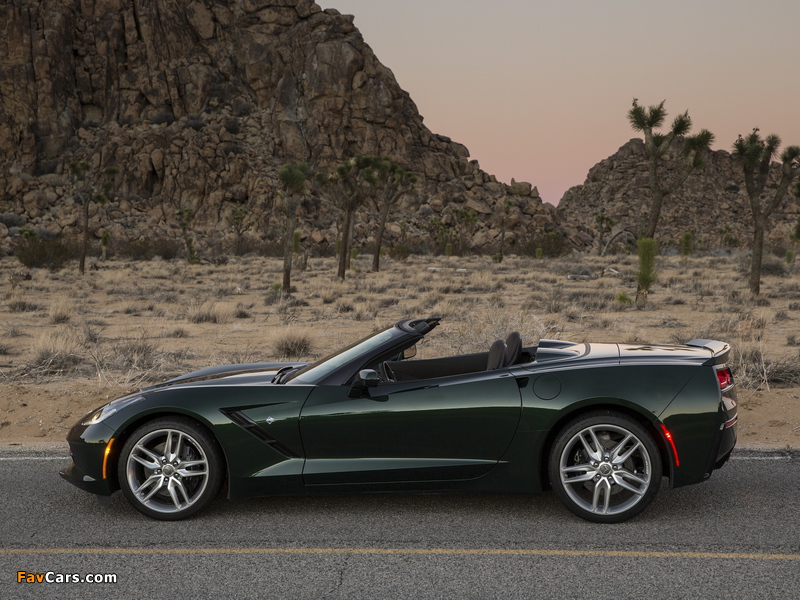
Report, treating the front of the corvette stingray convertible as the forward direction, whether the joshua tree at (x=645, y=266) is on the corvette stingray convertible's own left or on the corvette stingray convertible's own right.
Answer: on the corvette stingray convertible's own right

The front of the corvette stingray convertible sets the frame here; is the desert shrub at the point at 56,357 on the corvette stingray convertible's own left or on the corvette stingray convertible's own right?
on the corvette stingray convertible's own right

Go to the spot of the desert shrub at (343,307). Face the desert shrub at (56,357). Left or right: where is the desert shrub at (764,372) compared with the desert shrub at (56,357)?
left

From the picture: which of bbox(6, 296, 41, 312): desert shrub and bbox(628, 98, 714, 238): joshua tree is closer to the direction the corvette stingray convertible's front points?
the desert shrub

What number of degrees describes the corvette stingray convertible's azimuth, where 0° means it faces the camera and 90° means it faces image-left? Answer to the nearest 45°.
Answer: approximately 90°

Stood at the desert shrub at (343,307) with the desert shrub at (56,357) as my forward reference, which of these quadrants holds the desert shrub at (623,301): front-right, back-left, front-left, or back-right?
back-left

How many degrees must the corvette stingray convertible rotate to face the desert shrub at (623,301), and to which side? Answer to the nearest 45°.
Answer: approximately 90° to its right

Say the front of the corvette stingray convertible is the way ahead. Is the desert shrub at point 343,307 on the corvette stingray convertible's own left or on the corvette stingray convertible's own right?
on the corvette stingray convertible's own right

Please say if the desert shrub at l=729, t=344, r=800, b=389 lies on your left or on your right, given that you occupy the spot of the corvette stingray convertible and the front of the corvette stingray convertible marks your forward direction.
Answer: on your right

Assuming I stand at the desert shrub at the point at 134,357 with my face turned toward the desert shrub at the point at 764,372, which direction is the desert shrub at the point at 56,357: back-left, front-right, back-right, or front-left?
back-right

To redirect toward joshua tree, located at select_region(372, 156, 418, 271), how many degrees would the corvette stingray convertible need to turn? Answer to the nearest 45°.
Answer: approximately 90° to its right
